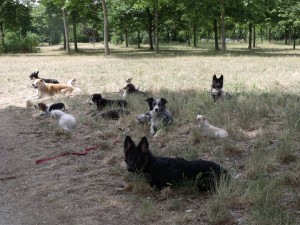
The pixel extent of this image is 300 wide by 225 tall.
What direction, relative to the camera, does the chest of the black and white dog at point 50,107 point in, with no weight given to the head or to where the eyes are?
to the viewer's left

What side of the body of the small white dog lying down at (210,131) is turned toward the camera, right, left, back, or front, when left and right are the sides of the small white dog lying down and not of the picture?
left

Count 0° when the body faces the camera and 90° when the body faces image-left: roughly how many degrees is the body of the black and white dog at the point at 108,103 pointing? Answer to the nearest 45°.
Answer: approximately 90°

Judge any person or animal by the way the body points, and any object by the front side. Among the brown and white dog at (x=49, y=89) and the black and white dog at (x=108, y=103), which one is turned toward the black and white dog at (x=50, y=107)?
the black and white dog at (x=108, y=103)

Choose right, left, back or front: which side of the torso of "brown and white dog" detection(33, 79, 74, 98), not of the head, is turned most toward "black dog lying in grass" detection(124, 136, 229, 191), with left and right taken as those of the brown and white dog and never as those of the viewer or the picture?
left

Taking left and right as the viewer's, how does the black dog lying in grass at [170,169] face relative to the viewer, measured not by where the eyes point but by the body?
facing to the left of the viewer

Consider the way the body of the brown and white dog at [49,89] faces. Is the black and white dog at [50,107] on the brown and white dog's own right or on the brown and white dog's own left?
on the brown and white dog's own left

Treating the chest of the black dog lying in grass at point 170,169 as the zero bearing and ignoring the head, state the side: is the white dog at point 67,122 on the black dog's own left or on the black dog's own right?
on the black dog's own right

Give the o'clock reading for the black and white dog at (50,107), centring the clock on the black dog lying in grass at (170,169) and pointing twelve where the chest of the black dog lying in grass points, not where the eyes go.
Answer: The black and white dog is roughly at 2 o'clock from the black dog lying in grass.

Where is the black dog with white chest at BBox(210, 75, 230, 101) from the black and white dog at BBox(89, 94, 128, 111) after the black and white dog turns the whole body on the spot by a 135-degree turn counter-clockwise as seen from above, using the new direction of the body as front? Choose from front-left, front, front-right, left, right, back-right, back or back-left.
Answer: front-left

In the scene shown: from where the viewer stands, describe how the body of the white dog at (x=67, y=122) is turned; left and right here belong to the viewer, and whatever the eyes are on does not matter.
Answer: facing away from the viewer and to the left of the viewer
